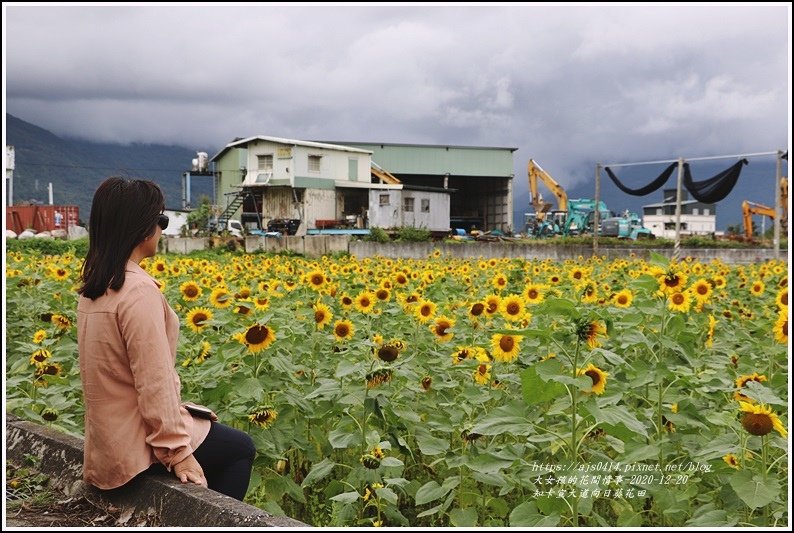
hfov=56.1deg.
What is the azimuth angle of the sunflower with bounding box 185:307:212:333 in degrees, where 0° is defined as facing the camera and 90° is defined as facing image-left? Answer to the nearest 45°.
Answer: approximately 0°

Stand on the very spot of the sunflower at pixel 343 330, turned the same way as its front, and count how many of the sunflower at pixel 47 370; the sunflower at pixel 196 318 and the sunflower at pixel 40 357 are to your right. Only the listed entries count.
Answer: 3

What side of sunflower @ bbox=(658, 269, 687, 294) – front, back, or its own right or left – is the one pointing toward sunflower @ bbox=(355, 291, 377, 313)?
right

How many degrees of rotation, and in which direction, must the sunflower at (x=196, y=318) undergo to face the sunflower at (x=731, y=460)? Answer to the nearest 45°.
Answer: approximately 45° to its left

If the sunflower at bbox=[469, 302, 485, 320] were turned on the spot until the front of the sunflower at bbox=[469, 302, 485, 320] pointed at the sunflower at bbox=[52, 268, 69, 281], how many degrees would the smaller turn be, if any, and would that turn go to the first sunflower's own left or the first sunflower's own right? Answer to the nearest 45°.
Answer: approximately 135° to the first sunflower's own right

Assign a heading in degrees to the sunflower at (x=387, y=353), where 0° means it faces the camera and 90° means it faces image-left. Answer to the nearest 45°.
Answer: approximately 0°

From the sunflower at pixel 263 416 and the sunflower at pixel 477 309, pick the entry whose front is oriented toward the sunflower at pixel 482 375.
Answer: the sunflower at pixel 477 309

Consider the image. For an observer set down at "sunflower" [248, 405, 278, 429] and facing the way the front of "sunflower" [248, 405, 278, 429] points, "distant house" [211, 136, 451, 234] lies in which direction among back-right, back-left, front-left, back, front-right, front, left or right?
back
